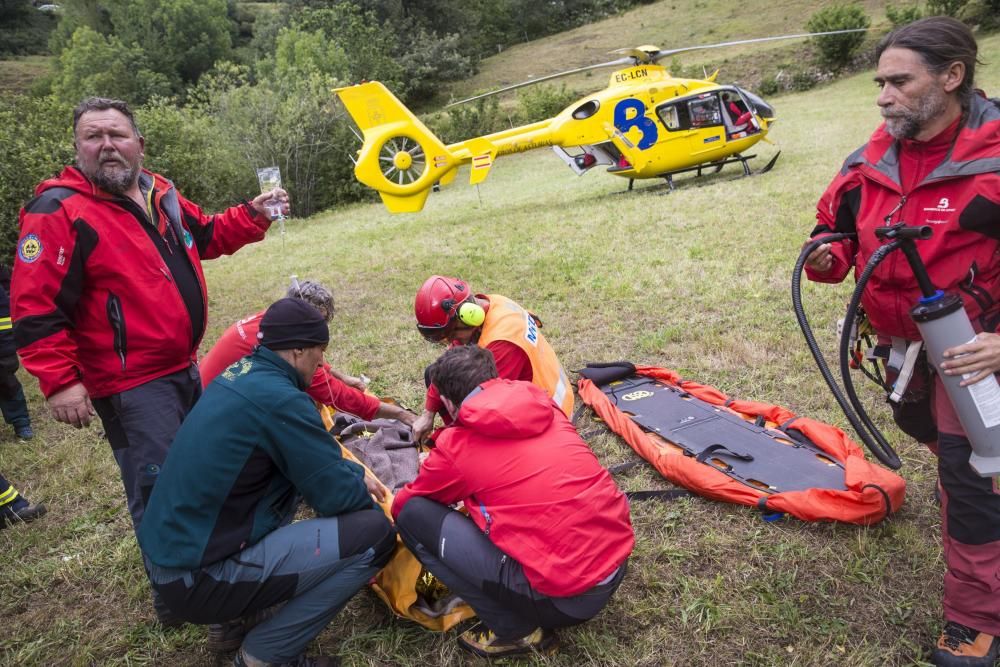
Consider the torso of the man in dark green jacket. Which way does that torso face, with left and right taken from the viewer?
facing away from the viewer and to the right of the viewer

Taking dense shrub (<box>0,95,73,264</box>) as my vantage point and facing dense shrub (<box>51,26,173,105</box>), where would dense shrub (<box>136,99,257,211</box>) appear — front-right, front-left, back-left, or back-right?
front-right

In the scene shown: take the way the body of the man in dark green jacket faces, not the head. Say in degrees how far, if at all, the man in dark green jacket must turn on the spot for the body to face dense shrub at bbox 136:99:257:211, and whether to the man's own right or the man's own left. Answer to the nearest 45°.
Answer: approximately 45° to the man's own left

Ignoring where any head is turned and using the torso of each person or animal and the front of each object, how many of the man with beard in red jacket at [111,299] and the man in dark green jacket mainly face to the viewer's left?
0

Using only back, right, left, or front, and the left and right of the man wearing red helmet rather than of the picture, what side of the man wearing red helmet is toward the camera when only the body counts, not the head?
left

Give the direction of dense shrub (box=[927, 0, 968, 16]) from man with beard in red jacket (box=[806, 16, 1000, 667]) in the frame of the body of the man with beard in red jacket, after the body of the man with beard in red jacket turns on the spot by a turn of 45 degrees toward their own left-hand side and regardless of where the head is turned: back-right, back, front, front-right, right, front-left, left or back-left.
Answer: back

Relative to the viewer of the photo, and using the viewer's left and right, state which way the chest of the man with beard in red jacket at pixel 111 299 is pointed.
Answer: facing the viewer and to the right of the viewer

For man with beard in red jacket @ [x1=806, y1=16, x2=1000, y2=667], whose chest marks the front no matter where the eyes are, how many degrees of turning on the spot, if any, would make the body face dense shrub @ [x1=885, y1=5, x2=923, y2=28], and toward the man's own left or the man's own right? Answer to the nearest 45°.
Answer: approximately 135° to the man's own right

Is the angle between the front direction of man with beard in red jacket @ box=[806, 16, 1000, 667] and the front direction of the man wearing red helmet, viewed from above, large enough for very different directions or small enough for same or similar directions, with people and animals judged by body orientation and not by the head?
same or similar directions

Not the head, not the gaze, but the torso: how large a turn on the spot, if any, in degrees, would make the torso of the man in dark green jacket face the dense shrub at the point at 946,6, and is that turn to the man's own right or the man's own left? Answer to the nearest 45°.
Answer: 0° — they already face it

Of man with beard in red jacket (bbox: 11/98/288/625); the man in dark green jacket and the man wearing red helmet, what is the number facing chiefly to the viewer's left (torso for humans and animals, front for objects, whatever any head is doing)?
1

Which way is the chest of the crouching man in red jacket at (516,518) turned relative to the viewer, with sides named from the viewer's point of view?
facing away from the viewer and to the left of the viewer

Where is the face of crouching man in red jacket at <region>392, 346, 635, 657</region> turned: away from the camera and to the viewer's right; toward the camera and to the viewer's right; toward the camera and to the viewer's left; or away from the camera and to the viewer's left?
away from the camera and to the viewer's left

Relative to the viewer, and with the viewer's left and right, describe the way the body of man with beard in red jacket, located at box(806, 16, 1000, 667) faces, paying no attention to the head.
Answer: facing the viewer and to the left of the viewer

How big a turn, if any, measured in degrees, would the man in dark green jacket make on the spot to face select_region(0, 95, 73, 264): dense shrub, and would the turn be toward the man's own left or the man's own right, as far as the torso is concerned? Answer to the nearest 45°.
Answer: approximately 45° to the man's own left
